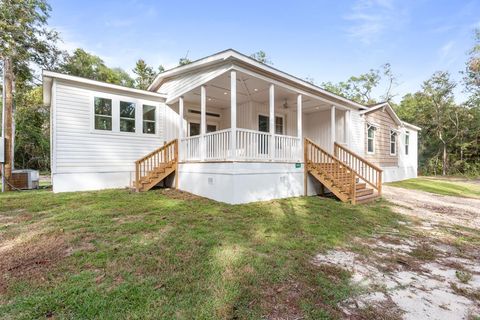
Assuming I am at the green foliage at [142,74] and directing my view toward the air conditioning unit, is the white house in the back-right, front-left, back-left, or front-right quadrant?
front-left

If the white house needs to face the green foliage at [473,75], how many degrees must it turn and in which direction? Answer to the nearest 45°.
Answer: approximately 90° to its left

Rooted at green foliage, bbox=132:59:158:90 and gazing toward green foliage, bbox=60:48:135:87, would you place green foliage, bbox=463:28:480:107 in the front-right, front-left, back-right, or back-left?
back-left

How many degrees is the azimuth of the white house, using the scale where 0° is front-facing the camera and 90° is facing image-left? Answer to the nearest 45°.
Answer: approximately 315°

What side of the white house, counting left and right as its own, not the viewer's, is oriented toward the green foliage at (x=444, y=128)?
left

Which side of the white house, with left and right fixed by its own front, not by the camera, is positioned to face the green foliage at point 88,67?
back

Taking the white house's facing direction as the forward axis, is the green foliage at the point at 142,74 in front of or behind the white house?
behind

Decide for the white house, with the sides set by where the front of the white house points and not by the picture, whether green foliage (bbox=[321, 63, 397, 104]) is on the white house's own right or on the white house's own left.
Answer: on the white house's own left

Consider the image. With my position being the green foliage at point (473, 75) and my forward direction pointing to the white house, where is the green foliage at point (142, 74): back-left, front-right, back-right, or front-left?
front-right
